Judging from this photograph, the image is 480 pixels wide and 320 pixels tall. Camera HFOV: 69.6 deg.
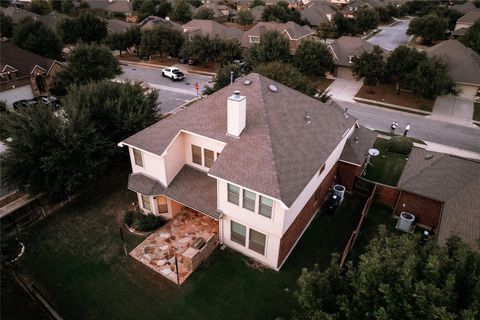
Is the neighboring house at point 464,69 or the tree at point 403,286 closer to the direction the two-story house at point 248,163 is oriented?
the neighboring house

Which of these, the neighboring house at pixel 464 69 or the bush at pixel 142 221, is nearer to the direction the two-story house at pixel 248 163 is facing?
the neighboring house

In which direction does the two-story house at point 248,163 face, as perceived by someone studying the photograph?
facing away from the viewer and to the right of the viewer

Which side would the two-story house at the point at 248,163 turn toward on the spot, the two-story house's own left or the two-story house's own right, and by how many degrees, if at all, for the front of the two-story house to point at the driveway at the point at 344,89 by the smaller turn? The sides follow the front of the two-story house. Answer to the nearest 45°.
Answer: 0° — it already faces it

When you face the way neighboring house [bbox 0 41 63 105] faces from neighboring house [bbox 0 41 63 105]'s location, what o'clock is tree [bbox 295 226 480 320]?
The tree is roughly at 1 o'clock from the neighboring house.

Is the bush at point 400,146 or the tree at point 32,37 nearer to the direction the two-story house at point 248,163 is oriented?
the bush

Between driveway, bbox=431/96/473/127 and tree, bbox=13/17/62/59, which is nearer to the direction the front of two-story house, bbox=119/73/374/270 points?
the driveway

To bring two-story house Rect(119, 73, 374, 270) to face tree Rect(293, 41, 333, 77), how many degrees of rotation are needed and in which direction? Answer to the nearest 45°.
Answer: approximately 45° to its left

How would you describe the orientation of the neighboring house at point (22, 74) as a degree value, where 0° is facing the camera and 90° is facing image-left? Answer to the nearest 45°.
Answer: approximately 315°
